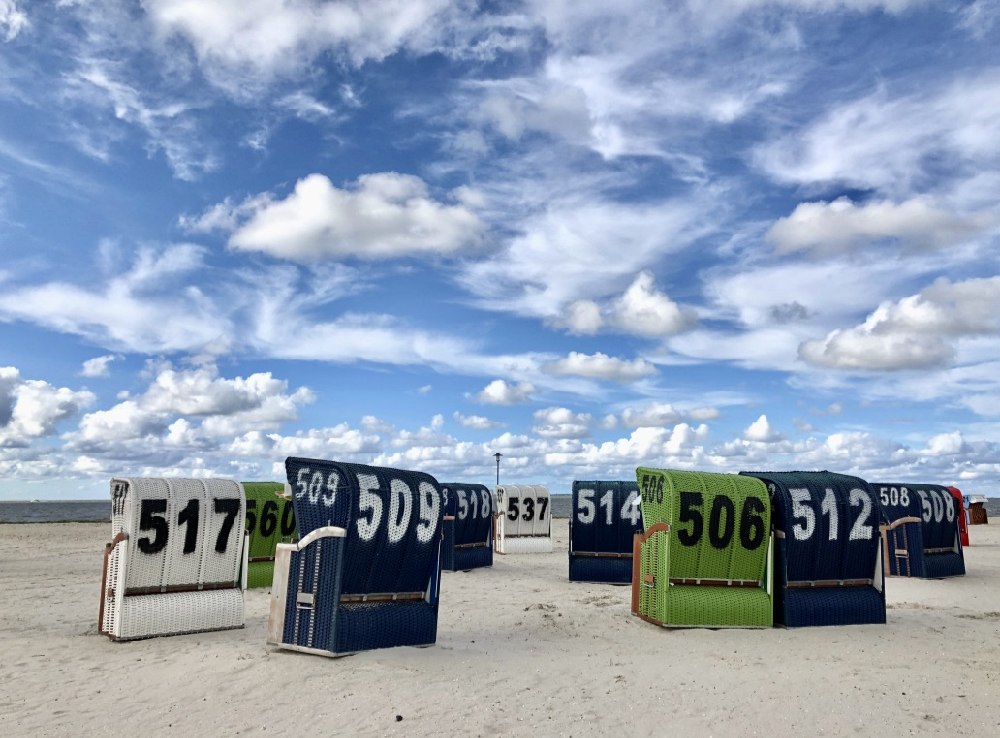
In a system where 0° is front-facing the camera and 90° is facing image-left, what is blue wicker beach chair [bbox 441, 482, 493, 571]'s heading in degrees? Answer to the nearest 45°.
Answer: approximately 135°

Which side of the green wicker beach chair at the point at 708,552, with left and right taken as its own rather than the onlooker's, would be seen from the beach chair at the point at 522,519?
front

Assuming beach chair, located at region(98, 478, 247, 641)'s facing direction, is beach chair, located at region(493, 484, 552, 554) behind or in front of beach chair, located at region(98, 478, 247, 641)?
in front

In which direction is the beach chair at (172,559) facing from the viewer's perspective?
away from the camera

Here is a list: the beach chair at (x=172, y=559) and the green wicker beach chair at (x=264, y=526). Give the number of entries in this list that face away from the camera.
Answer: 2

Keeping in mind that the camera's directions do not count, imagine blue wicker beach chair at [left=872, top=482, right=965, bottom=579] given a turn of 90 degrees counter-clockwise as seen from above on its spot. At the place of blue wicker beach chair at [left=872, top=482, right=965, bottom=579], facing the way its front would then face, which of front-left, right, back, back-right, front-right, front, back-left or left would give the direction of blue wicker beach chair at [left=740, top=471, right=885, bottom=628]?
front-left

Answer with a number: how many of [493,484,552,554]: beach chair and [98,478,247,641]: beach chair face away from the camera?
2

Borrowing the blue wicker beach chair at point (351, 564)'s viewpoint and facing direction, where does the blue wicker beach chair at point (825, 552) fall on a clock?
the blue wicker beach chair at point (825, 552) is roughly at 4 o'clock from the blue wicker beach chair at point (351, 564).

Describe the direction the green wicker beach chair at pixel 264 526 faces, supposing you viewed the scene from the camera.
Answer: facing away from the viewer

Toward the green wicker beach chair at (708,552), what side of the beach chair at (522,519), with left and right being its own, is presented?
back

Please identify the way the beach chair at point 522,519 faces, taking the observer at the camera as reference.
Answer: facing away from the viewer

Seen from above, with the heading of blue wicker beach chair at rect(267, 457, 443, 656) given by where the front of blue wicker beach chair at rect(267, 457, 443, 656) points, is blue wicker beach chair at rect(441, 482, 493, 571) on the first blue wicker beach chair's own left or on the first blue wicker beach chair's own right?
on the first blue wicker beach chair's own right

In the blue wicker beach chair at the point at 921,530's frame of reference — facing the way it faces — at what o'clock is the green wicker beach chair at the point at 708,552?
The green wicker beach chair is roughly at 8 o'clock from the blue wicker beach chair.

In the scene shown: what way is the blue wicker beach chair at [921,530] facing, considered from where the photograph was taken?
facing away from the viewer and to the left of the viewer

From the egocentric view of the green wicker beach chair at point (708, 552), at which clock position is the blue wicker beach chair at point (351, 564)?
The blue wicker beach chair is roughly at 9 o'clock from the green wicker beach chair.

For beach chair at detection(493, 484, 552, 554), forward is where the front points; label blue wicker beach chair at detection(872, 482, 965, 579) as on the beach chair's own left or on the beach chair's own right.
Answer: on the beach chair's own right
